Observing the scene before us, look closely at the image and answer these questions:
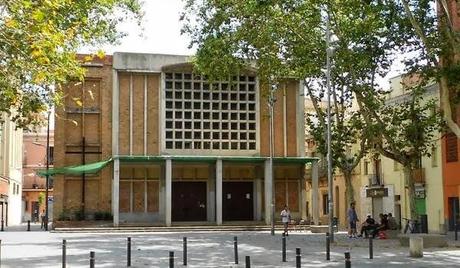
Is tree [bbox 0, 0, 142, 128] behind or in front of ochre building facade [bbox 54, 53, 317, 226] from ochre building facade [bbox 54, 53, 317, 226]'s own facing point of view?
in front

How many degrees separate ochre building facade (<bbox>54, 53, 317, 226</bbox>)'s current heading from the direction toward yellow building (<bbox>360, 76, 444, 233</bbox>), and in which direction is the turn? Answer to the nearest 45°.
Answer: approximately 90° to its left

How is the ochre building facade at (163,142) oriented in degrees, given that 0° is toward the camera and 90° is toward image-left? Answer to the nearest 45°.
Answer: approximately 0°
